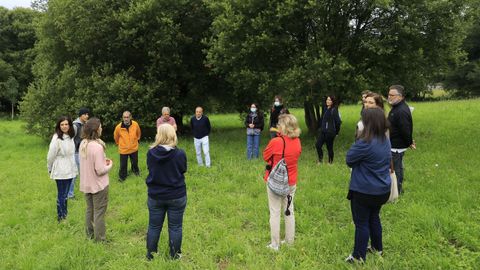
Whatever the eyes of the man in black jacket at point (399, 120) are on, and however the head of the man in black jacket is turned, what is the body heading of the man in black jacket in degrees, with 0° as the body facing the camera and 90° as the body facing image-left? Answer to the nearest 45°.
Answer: approximately 90°

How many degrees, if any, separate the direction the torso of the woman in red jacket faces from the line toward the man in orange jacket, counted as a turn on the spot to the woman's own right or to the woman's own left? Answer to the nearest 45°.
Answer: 0° — they already face them

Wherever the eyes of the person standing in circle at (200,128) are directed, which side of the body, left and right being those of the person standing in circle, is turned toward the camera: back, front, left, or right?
front

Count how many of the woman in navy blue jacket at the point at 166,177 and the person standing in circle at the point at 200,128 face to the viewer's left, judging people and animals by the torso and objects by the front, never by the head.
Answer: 0

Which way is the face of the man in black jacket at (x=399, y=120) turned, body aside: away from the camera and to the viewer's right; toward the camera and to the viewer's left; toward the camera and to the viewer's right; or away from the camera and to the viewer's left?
toward the camera and to the viewer's left

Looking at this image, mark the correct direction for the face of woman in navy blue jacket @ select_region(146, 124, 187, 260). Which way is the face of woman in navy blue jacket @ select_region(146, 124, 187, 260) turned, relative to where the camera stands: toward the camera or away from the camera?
away from the camera

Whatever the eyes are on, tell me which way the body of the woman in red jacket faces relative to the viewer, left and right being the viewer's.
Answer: facing away from the viewer and to the left of the viewer

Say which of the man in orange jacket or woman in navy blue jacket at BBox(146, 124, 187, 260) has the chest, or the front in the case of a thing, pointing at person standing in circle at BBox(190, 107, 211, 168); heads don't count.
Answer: the woman in navy blue jacket

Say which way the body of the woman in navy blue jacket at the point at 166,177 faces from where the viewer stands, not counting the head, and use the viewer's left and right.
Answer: facing away from the viewer

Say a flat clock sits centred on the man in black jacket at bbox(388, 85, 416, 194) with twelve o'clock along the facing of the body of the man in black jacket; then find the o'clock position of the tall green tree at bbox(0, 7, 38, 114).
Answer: The tall green tree is roughly at 1 o'clock from the man in black jacket.

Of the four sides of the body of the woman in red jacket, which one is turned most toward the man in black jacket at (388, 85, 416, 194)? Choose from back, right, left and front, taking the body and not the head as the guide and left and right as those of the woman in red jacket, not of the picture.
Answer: right

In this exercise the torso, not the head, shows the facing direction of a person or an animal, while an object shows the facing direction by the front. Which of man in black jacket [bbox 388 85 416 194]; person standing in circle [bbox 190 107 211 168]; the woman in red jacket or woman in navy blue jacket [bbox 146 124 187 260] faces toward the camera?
the person standing in circle

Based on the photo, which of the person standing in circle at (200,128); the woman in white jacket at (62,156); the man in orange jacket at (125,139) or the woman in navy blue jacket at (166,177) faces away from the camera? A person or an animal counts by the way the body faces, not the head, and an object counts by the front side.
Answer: the woman in navy blue jacket

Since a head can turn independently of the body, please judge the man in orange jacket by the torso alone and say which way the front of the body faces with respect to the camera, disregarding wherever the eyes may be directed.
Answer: toward the camera

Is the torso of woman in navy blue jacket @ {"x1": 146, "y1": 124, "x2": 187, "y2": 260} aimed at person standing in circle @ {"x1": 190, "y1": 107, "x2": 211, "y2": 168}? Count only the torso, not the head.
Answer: yes

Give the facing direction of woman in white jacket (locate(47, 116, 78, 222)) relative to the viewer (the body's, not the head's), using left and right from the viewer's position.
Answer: facing the viewer and to the right of the viewer
